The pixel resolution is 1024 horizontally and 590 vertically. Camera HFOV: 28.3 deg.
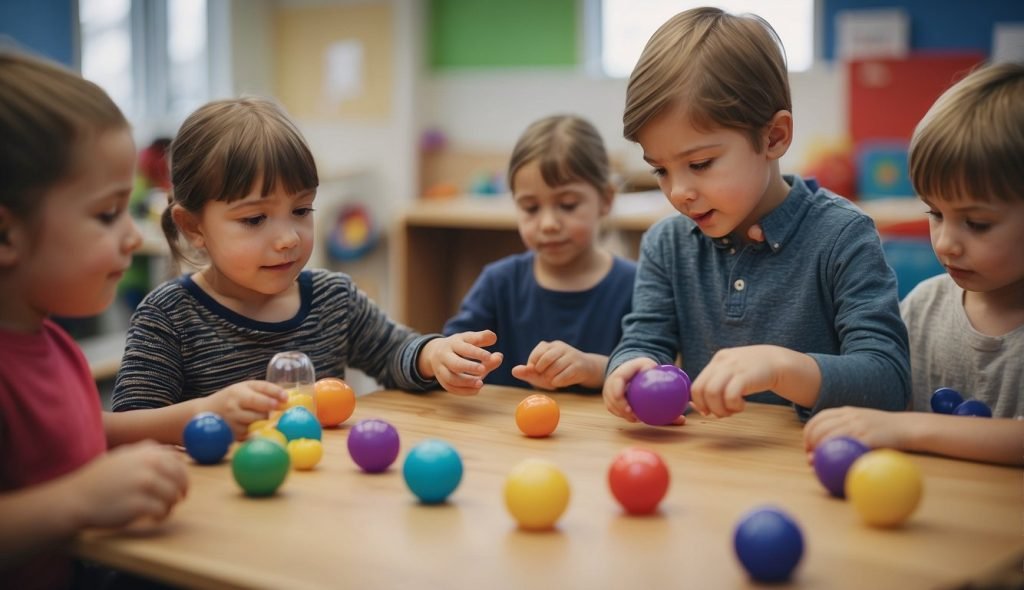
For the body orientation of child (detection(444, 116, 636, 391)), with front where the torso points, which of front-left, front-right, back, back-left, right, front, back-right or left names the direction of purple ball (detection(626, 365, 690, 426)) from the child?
front

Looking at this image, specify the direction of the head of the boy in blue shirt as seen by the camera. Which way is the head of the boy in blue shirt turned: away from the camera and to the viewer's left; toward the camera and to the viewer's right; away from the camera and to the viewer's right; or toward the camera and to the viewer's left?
toward the camera and to the viewer's left

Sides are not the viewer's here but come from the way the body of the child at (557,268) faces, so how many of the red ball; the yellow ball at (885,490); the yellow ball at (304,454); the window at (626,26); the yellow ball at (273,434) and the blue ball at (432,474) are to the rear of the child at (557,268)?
1

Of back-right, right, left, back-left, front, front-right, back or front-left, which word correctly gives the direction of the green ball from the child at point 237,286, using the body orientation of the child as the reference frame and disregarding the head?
front-right

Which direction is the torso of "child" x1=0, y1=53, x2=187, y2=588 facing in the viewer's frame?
to the viewer's right

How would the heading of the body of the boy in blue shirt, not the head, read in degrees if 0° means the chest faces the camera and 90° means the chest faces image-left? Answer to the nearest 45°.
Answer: approximately 45°

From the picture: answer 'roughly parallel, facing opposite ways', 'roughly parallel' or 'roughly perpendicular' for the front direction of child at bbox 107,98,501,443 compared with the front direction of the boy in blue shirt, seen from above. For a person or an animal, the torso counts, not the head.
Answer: roughly perpendicular

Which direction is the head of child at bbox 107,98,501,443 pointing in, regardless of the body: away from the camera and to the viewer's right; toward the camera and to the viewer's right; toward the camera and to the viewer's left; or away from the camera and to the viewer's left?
toward the camera and to the viewer's right

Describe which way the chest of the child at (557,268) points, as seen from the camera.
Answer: toward the camera

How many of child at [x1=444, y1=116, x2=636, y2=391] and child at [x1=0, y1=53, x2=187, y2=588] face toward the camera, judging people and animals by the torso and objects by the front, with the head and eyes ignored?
1

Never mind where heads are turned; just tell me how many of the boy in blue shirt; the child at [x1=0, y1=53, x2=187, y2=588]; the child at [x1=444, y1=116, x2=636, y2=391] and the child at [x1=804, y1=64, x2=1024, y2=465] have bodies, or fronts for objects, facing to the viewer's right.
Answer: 1

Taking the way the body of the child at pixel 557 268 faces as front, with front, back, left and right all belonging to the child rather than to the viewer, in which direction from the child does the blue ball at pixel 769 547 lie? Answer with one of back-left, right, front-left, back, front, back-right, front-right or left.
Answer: front

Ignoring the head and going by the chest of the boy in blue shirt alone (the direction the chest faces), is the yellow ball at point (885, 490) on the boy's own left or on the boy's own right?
on the boy's own left

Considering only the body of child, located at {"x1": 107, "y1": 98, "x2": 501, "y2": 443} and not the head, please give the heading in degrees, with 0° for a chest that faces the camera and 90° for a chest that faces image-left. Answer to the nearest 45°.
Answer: approximately 315°
